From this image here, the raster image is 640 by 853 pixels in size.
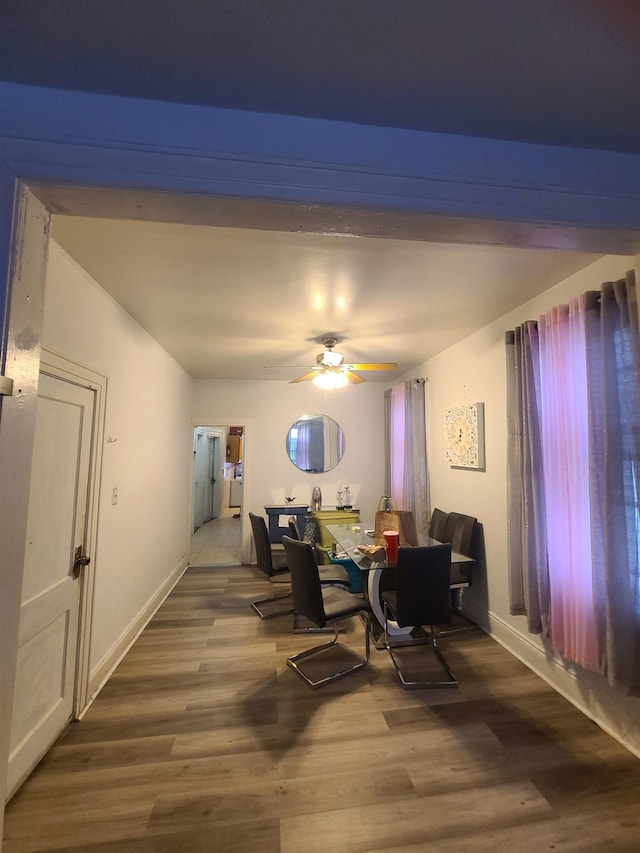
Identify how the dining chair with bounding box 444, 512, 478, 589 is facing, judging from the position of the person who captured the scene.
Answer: facing the viewer and to the left of the viewer

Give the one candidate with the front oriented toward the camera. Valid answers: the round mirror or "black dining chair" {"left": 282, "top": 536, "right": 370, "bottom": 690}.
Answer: the round mirror

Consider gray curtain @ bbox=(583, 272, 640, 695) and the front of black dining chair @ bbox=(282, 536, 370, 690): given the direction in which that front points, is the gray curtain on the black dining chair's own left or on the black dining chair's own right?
on the black dining chair's own right

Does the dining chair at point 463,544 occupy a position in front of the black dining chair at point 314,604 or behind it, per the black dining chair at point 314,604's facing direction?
in front

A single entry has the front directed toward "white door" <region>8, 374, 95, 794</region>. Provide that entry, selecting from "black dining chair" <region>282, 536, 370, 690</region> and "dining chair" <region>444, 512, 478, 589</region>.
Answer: the dining chair

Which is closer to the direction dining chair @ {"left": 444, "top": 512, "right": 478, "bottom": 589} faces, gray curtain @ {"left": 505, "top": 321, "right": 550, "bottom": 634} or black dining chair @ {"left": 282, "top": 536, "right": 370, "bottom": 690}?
the black dining chair

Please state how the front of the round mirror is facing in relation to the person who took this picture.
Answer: facing the viewer

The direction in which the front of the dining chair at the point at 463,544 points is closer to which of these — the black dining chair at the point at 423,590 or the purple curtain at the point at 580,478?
the black dining chair

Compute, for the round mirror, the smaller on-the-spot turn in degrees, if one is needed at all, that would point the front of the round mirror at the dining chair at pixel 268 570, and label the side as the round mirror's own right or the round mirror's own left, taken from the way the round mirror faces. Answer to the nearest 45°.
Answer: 0° — it already faces it

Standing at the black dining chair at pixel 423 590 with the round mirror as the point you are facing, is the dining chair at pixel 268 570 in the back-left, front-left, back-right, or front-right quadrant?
front-left

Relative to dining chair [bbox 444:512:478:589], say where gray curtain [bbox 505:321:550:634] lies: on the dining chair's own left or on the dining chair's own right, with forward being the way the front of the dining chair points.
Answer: on the dining chair's own left

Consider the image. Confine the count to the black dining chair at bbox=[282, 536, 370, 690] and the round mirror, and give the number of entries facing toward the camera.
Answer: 1

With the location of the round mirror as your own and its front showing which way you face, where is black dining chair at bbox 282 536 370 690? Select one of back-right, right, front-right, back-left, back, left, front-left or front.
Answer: front

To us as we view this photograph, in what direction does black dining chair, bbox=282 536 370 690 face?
facing away from the viewer and to the right of the viewer

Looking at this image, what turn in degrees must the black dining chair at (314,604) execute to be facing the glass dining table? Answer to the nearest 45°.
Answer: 0° — it already faces it

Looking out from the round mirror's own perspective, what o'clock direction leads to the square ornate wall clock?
The square ornate wall clock is roughly at 11 o'clock from the round mirror.

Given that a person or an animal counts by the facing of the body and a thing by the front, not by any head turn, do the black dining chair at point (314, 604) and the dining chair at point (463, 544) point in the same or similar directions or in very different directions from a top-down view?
very different directions
